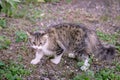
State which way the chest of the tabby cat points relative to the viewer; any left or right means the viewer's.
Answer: facing to the left of the viewer
